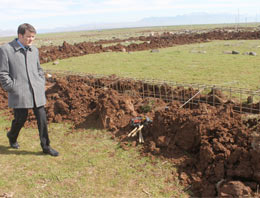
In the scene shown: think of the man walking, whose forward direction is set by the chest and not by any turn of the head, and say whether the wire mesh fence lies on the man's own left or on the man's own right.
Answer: on the man's own left

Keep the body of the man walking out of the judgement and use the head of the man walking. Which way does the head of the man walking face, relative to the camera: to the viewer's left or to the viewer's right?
to the viewer's right

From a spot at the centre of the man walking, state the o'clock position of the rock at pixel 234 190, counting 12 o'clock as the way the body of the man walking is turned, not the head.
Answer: The rock is roughly at 12 o'clock from the man walking.

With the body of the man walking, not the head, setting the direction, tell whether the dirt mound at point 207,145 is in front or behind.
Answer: in front

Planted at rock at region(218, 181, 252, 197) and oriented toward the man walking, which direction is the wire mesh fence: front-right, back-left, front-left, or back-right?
front-right
